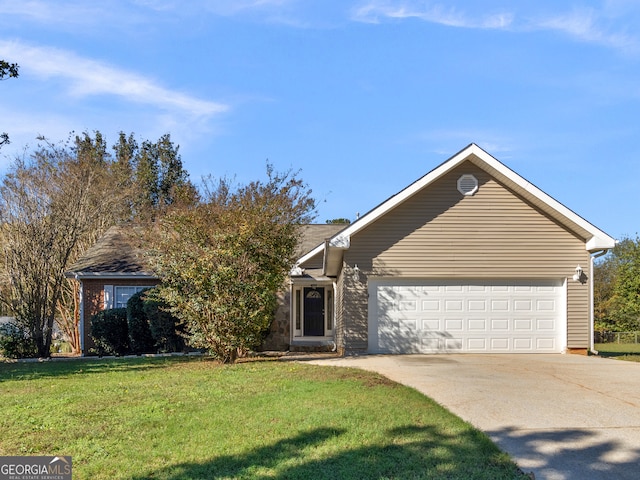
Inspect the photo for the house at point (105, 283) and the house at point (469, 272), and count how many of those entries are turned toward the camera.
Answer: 2

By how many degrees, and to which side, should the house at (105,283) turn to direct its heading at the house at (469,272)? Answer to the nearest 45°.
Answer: approximately 45° to its left

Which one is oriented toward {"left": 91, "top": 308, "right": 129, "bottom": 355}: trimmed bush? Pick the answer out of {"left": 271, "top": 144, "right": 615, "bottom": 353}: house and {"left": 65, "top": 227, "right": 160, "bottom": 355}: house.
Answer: {"left": 65, "top": 227, "right": 160, "bottom": 355}: house

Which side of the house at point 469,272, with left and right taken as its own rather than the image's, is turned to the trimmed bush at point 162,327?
right

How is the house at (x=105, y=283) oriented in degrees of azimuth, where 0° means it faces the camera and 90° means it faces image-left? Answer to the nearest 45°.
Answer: approximately 0°

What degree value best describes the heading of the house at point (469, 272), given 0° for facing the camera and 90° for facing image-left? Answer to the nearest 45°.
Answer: approximately 0°

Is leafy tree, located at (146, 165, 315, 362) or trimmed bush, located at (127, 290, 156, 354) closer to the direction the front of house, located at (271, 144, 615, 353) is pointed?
the leafy tree

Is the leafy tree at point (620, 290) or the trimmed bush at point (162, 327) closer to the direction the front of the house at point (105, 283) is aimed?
the trimmed bush

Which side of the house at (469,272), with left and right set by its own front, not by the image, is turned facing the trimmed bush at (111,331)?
right
